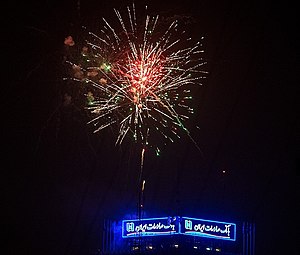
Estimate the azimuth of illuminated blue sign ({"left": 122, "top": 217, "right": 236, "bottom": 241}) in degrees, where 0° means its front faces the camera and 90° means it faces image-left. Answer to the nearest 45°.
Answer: approximately 0°
